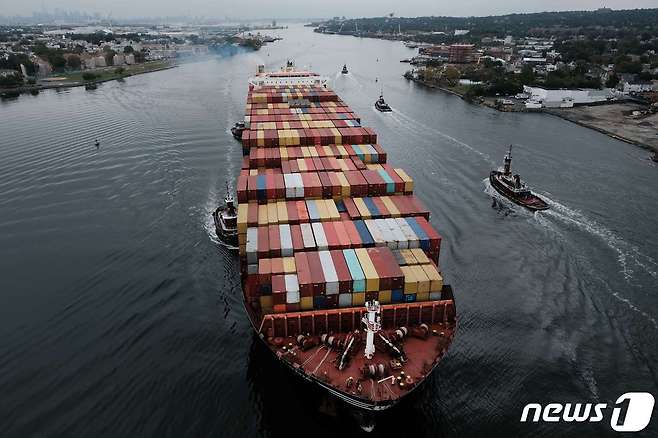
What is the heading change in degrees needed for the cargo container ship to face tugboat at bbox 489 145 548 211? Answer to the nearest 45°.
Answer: approximately 135° to its left

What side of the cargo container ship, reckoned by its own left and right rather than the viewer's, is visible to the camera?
front

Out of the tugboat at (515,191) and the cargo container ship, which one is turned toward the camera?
the cargo container ship

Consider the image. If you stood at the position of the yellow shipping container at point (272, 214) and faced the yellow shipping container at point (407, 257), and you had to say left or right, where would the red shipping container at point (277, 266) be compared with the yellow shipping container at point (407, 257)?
right

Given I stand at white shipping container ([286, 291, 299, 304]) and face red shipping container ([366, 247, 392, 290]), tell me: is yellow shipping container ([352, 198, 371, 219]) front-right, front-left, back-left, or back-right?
front-left

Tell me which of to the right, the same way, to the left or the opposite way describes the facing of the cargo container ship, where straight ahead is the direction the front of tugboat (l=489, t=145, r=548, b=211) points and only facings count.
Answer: the opposite way

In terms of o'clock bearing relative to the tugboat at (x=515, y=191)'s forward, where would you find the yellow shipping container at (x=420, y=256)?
The yellow shipping container is roughly at 8 o'clock from the tugboat.

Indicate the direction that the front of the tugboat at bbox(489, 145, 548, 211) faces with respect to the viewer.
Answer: facing away from the viewer and to the left of the viewer

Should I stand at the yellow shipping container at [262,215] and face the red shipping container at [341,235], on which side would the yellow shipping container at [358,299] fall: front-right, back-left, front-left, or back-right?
front-right

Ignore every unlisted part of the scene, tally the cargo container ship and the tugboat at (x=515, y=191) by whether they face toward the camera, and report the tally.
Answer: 1

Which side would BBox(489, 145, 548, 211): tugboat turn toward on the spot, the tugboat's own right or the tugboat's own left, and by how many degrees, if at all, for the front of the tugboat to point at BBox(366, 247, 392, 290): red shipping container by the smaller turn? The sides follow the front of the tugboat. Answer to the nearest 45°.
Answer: approximately 135° to the tugboat's own left
